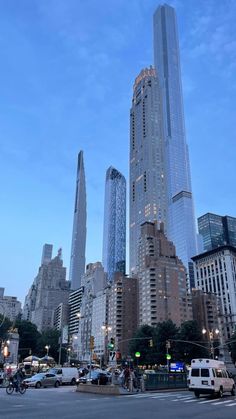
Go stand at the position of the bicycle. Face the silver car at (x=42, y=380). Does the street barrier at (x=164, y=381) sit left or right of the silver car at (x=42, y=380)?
right

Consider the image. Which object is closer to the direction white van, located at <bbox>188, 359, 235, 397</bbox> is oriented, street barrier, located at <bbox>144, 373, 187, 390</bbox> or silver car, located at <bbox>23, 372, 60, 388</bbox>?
the street barrier

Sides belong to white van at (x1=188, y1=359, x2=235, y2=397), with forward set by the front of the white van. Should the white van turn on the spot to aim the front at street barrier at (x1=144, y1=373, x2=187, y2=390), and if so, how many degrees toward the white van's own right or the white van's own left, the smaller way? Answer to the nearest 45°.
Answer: approximately 45° to the white van's own left

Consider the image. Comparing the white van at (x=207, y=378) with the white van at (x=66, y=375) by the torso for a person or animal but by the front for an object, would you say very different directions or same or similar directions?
very different directions

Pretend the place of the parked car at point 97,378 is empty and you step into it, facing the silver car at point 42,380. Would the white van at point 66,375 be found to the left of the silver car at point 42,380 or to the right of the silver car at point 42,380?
right

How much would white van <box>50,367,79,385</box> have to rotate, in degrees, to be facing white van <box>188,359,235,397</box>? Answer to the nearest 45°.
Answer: approximately 135° to its left

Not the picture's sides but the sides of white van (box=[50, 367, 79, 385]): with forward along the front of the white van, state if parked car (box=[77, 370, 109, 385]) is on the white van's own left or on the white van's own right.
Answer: on the white van's own left
